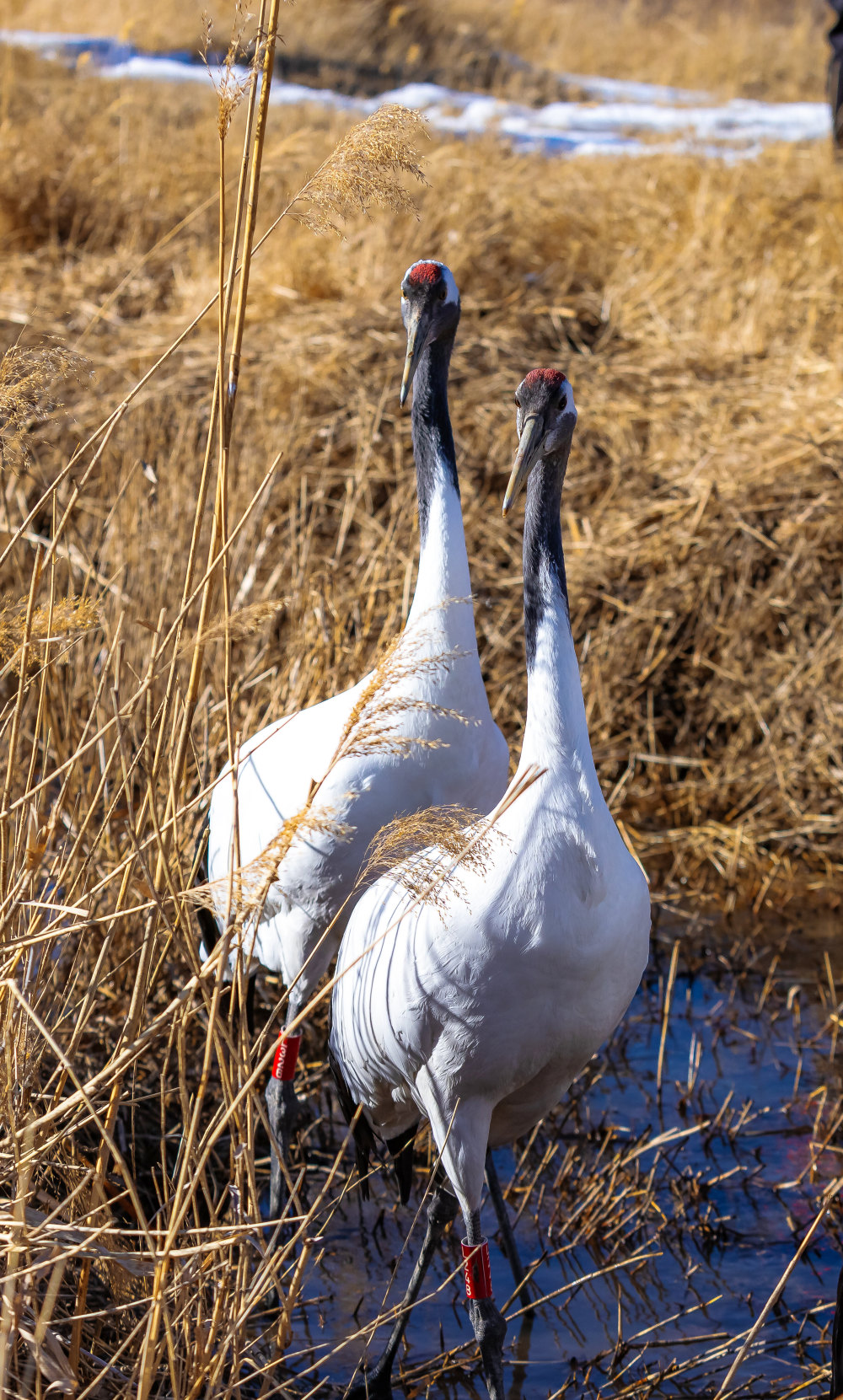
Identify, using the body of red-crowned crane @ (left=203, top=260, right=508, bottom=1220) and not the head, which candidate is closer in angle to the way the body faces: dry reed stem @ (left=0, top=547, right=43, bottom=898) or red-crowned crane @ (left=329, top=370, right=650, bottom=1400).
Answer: the red-crowned crane

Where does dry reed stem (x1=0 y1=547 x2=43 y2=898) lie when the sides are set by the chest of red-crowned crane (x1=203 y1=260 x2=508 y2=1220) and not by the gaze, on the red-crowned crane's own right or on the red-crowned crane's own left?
on the red-crowned crane's own right

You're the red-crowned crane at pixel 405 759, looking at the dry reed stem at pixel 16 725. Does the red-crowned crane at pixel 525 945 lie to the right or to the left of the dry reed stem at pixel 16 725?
left

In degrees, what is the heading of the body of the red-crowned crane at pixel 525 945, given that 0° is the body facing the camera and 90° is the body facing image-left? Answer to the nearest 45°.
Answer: approximately 315°

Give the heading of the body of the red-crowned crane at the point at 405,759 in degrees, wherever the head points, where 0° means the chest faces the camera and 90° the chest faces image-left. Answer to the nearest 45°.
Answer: approximately 315°
